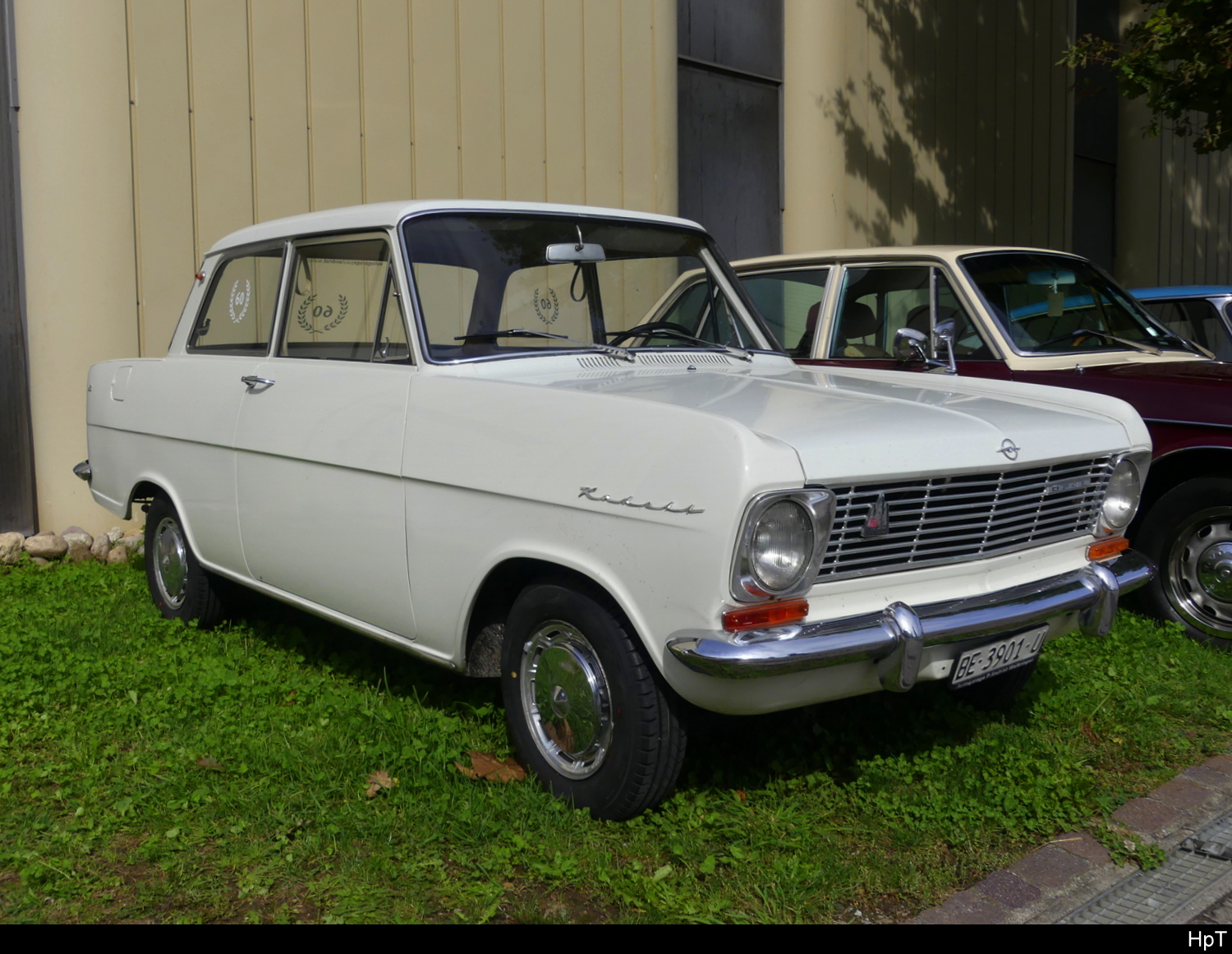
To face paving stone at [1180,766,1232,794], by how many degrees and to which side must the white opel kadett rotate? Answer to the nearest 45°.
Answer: approximately 45° to its left

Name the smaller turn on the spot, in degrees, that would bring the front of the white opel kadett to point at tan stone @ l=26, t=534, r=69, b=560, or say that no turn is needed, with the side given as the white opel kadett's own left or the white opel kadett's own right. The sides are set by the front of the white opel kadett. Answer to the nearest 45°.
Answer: approximately 180°

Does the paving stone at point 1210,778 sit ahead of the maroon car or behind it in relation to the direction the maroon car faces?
ahead

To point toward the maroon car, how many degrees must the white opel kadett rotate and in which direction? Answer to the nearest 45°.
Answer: approximately 90° to its left

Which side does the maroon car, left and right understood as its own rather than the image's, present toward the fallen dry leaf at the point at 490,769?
right

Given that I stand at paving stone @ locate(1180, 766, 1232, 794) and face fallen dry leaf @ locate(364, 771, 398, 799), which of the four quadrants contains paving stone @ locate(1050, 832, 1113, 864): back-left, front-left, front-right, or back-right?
front-left

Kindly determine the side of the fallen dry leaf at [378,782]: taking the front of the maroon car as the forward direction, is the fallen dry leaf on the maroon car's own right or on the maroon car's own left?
on the maroon car's own right

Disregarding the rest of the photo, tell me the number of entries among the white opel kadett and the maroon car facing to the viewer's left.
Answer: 0

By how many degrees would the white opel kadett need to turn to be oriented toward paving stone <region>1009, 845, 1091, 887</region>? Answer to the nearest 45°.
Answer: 0° — it already faces it

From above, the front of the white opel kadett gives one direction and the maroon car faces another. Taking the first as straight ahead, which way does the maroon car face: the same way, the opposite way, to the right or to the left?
the same way

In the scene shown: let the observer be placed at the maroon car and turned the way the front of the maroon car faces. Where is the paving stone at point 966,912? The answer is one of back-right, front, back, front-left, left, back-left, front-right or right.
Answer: front-right

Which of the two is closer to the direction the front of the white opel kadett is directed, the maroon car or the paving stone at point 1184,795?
the paving stone

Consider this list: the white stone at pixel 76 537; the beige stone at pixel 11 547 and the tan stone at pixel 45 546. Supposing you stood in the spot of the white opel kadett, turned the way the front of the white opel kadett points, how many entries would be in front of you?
0

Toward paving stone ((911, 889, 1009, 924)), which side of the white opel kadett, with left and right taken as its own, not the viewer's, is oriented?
front

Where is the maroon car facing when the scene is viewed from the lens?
facing the viewer and to the right of the viewer
